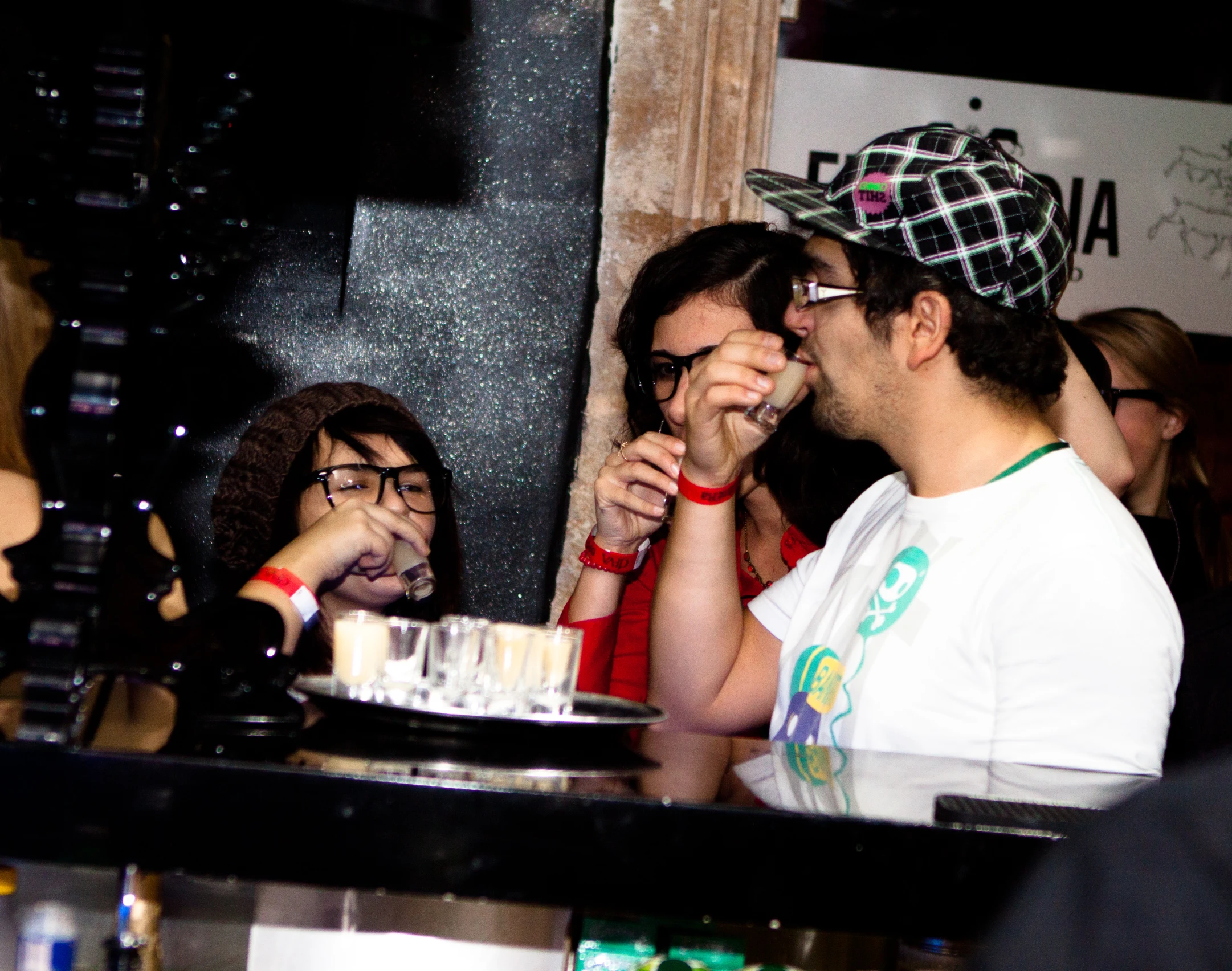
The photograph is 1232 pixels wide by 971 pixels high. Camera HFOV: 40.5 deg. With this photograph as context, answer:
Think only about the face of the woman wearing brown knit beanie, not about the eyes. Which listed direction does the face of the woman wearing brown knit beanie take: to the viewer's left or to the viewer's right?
to the viewer's right

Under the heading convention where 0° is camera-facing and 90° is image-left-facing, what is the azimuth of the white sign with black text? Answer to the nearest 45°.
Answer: approximately 0°

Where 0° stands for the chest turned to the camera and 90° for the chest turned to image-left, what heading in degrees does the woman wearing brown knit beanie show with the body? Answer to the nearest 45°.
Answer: approximately 315°

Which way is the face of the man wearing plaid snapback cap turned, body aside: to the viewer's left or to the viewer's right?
to the viewer's left
